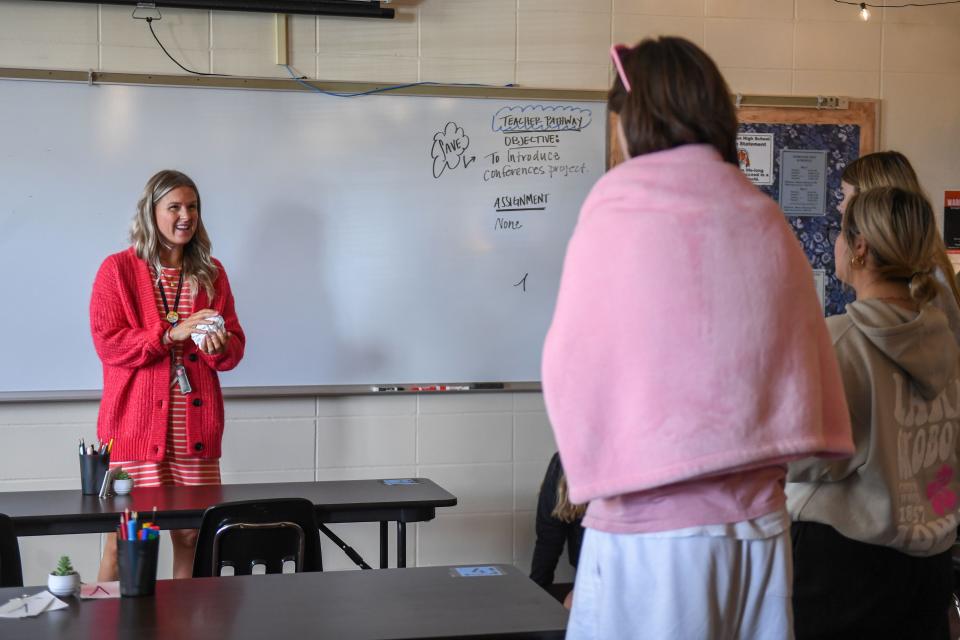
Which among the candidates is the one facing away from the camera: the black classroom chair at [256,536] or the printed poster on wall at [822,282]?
the black classroom chair

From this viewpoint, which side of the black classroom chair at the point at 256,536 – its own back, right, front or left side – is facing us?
back

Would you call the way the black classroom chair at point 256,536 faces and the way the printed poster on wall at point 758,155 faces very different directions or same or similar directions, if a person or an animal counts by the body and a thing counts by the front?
very different directions

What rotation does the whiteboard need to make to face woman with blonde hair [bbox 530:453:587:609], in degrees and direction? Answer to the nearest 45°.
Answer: approximately 45° to its left

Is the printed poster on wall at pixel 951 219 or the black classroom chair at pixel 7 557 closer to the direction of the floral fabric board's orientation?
the black classroom chair

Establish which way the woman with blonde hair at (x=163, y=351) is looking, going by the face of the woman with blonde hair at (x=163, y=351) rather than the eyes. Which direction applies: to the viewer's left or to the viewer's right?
to the viewer's right

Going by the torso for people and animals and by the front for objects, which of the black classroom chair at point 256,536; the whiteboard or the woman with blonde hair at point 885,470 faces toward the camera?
the whiteboard

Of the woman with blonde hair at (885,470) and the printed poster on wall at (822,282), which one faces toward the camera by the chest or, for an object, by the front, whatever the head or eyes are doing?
the printed poster on wall

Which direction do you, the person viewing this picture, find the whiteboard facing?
facing the viewer

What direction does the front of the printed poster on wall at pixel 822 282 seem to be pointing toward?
toward the camera

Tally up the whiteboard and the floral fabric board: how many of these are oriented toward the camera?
2

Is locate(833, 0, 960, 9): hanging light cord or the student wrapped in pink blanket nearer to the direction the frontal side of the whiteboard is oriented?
the student wrapped in pink blanket

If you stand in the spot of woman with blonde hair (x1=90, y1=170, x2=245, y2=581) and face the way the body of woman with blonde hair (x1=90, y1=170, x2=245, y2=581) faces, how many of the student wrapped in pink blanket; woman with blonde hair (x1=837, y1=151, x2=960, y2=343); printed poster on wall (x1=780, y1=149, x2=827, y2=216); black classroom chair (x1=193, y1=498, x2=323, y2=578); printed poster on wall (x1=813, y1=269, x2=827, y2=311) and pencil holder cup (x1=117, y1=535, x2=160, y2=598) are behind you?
0

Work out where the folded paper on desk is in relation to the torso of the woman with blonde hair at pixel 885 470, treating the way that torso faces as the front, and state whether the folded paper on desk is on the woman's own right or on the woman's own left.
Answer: on the woman's own left

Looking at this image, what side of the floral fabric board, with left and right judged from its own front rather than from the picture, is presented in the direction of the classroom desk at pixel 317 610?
front

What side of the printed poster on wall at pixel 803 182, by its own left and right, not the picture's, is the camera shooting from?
front

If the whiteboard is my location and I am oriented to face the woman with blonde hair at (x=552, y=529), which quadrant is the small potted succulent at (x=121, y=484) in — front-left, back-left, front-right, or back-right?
front-right

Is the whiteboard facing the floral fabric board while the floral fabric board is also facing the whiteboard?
no

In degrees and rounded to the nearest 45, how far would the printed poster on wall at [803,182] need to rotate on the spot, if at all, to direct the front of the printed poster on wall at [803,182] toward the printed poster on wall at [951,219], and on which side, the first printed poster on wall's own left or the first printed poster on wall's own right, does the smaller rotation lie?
approximately 135° to the first printed poster on wall's own left

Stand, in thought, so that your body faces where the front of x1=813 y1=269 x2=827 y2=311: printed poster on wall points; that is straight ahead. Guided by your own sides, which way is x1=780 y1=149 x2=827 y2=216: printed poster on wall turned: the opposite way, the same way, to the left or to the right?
the same way

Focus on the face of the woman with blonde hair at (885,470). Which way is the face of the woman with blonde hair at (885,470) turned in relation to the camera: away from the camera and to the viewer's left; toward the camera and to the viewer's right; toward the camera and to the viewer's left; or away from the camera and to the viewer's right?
away from the camera and to the viewer's left

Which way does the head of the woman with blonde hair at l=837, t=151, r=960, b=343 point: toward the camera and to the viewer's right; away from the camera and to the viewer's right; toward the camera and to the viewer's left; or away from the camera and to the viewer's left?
away from the camera and to the viewer's left

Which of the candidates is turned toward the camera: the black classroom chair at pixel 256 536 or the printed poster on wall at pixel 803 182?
the printed poster on wall
